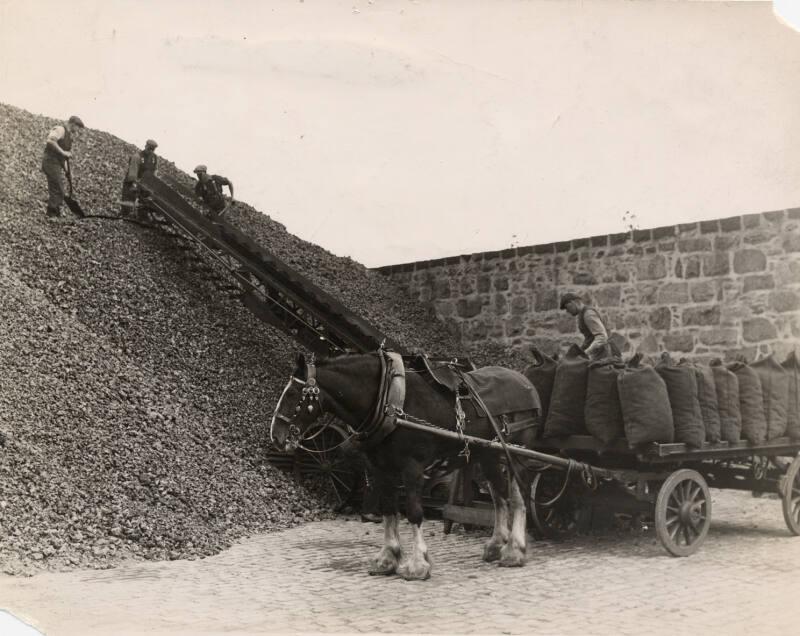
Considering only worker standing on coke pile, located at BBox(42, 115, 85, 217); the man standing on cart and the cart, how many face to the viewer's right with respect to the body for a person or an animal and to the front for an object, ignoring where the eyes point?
1

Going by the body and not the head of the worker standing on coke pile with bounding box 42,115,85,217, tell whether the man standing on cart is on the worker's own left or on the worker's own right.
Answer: on the worker's own right

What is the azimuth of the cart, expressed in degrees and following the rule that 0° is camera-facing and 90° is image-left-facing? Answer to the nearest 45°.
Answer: approximately 45°

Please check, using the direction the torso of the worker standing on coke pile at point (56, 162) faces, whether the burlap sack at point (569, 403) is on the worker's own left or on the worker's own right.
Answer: on the worker's own right

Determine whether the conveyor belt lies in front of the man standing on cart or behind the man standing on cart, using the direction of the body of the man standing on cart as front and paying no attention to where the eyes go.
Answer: in front

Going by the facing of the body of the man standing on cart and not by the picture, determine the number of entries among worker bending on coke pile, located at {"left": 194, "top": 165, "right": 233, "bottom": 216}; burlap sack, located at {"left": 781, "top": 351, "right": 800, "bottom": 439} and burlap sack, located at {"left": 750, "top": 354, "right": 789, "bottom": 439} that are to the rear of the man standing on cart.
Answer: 2

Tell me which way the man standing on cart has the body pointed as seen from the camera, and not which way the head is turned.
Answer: to the viewer's left

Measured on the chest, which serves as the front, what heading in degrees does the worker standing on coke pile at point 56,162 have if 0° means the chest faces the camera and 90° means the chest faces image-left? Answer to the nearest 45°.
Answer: approximately 270°

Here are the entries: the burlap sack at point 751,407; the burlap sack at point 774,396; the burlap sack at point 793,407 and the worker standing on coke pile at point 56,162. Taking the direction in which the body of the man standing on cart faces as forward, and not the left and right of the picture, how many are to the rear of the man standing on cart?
3

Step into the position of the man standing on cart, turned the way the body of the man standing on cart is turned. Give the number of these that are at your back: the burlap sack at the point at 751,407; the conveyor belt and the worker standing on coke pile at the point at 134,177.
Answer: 1

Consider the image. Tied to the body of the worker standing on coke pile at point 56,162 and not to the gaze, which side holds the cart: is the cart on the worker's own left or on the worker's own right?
on the worker's own right

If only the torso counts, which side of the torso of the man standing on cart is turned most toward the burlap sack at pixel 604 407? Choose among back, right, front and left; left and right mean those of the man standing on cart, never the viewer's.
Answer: left

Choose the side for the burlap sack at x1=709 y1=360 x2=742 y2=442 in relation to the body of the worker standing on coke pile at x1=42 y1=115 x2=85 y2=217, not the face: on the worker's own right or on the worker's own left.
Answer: on the worker's own right

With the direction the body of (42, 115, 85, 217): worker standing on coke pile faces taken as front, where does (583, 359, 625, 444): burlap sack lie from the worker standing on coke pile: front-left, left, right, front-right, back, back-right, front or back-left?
front-right

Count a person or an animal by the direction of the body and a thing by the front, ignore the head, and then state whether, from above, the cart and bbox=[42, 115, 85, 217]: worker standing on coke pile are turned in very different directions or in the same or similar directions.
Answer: very different directions

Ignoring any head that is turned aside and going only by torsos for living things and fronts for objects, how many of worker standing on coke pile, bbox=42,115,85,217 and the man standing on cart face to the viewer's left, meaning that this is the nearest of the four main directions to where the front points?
1

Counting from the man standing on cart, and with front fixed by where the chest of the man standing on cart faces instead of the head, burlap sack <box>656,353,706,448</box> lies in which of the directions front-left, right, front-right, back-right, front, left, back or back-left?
back-left
